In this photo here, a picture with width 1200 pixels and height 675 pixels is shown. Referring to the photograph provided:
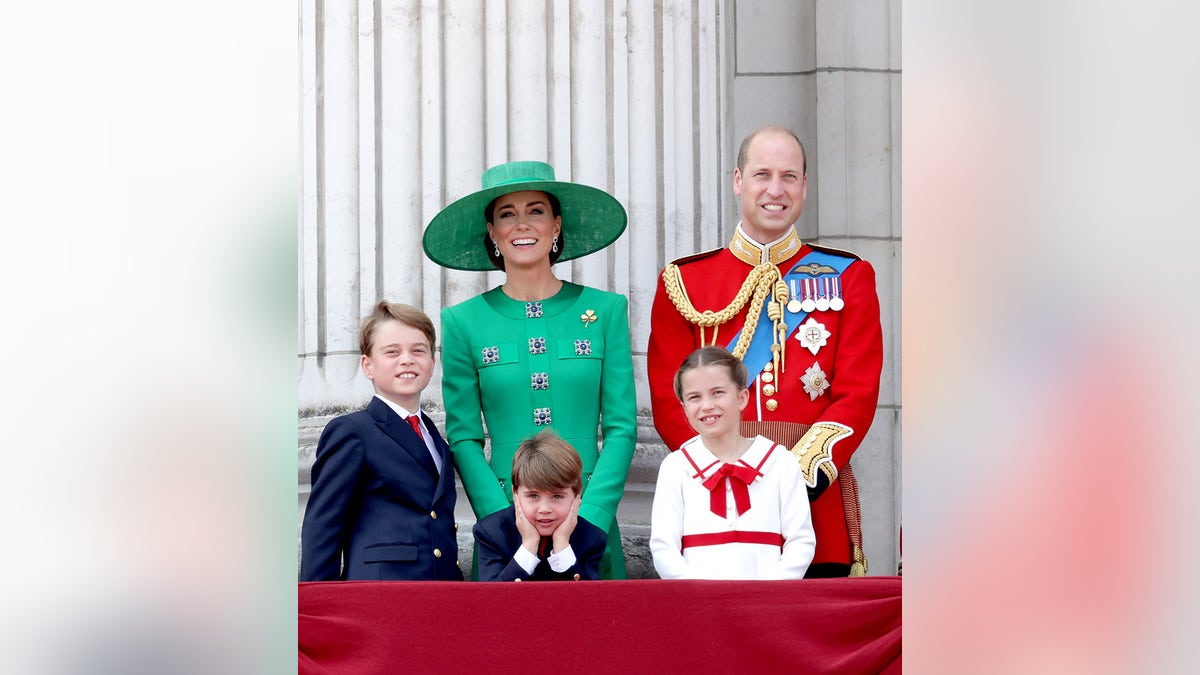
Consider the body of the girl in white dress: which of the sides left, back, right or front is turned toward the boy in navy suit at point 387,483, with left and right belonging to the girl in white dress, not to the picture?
right

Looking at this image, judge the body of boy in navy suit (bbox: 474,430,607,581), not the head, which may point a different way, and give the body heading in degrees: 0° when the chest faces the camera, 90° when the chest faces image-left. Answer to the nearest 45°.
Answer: approximately 0°

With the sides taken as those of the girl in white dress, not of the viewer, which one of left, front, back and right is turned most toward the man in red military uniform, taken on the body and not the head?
back

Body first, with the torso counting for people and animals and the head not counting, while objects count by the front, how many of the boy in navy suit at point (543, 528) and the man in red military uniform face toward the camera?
2

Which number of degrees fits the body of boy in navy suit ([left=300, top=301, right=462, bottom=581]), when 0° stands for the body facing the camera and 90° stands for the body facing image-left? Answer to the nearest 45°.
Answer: approximately 315°

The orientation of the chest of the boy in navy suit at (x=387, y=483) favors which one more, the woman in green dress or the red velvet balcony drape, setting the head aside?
the red velvet balcony drape
